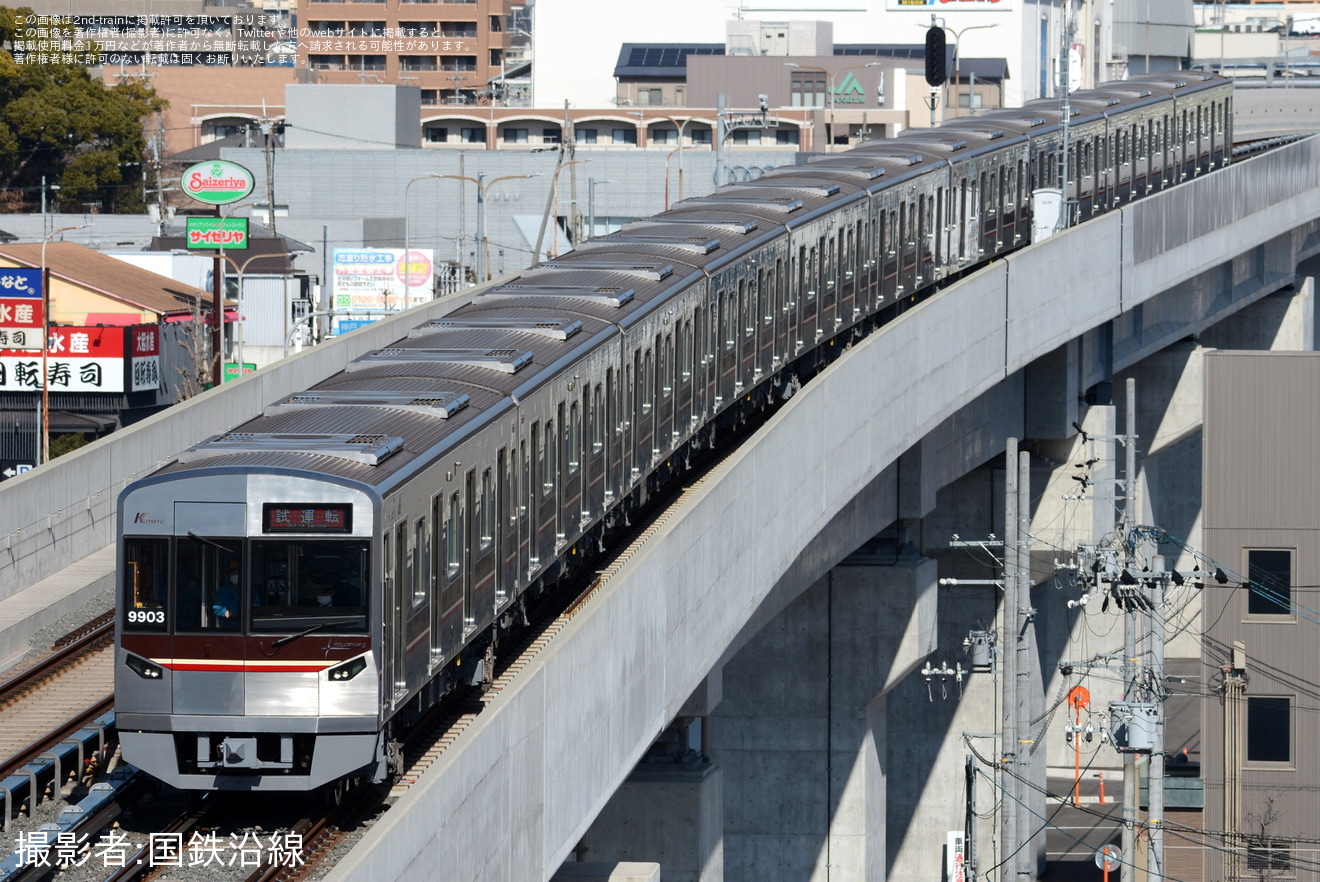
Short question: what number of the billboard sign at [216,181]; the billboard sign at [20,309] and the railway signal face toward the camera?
3

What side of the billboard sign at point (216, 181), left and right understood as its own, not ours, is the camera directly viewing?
front

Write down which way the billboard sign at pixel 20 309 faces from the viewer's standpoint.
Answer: facing the viewer

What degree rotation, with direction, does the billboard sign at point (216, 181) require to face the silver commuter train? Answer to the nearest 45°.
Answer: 0° — it already faces it

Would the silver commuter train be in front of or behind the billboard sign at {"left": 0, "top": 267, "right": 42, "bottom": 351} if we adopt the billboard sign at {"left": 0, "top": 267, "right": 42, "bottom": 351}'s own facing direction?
in front

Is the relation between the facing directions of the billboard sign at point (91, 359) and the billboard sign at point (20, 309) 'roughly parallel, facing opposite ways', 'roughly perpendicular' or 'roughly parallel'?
roughly parallel

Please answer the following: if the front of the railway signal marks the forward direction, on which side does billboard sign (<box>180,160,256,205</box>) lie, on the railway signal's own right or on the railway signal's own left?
on the railway signal's own right

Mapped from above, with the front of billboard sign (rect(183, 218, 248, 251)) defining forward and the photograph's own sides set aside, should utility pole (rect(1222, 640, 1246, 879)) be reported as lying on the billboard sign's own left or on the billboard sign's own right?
on the billboard sign's own left

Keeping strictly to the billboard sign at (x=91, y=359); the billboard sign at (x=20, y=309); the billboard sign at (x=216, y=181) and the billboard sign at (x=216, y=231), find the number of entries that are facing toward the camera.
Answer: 4

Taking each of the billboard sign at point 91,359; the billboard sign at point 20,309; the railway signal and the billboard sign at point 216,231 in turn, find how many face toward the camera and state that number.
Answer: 4

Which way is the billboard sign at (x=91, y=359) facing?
toward the camera
